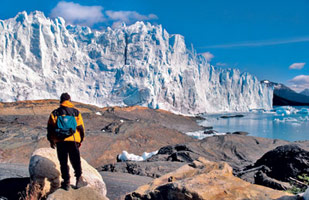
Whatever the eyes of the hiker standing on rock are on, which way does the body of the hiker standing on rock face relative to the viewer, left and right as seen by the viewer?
facing away from the viewer

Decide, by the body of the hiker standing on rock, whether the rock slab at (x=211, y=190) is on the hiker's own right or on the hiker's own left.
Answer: on the hiker's own right
